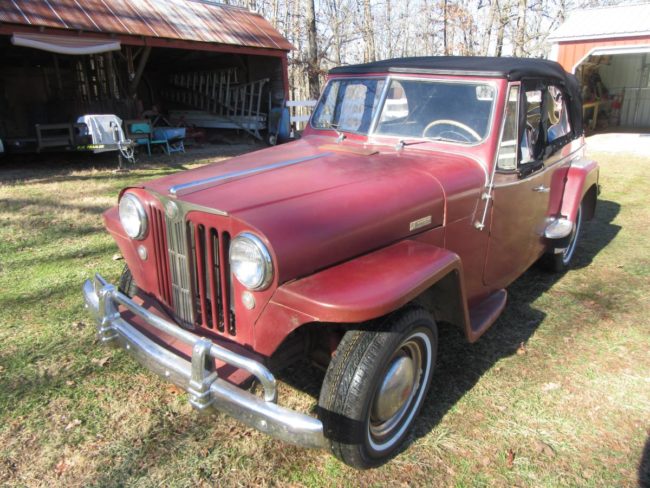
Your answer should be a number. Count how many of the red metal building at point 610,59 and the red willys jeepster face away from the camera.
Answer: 0

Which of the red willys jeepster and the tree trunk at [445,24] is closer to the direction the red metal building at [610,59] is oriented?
the red willys jeepster

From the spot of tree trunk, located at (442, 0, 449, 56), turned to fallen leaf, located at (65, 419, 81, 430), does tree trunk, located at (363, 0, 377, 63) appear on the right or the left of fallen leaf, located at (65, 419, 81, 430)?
right

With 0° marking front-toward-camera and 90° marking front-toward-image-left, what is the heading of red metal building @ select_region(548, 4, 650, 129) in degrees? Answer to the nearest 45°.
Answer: approximately 0°

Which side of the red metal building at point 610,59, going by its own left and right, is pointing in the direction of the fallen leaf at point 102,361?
front

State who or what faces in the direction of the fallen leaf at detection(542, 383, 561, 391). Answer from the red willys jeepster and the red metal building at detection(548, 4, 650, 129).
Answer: the red metal building

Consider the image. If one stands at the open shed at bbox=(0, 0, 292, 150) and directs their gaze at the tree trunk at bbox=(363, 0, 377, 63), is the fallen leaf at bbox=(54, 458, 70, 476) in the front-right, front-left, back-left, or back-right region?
back-right

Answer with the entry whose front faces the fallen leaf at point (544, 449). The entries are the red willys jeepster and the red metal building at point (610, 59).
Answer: the red metal building

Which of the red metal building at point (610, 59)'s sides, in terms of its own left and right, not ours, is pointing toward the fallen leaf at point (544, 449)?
front

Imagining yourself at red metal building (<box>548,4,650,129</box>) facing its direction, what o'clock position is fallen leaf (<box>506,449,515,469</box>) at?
The fallen leaf is roughly at 12 o'clock from the red metal building.

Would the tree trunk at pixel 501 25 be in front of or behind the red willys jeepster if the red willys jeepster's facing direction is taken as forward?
behind

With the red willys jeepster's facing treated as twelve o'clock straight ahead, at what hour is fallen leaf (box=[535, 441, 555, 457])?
The fallen leaf is roughly at 10 o'clock from the red willys jeepster.

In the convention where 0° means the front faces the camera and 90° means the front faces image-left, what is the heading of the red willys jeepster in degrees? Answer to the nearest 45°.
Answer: approximately 45°
